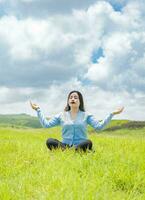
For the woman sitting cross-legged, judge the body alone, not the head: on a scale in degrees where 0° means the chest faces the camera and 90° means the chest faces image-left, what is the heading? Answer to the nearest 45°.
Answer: approximately 0°
